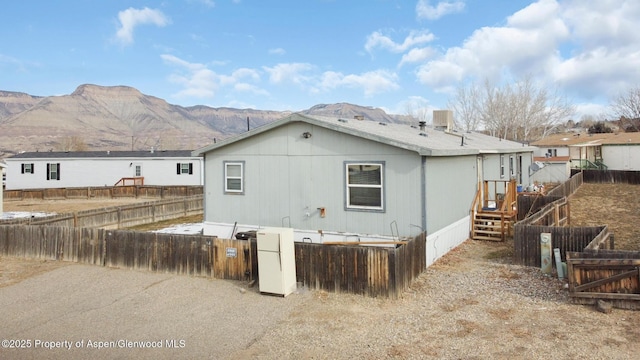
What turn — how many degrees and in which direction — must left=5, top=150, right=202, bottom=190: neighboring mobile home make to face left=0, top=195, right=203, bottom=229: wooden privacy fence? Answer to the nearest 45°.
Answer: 0° — it already faces it

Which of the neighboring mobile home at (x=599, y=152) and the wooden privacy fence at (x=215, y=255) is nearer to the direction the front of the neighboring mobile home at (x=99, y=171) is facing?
the wooden privacy fence

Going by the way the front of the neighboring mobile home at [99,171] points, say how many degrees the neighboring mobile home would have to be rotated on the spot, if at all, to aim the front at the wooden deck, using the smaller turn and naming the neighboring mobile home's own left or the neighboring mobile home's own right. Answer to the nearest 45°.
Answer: approximately 45° to the neighboring mobile home's own left

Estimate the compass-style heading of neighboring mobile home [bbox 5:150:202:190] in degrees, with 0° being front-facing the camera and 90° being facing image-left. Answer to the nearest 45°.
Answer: approximately 0°

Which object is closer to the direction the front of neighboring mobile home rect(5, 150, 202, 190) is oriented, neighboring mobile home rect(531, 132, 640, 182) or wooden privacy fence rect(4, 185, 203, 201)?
the wooden privacy fence

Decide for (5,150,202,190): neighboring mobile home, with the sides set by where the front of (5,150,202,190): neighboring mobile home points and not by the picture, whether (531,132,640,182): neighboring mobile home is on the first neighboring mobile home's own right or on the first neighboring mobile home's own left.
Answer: on the first neighboring mobile home's own left

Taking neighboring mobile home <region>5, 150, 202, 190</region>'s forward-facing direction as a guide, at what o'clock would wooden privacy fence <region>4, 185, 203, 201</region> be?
The wooden privacy fence is roughly at 12 o'clock from the neighboring mobile home.
